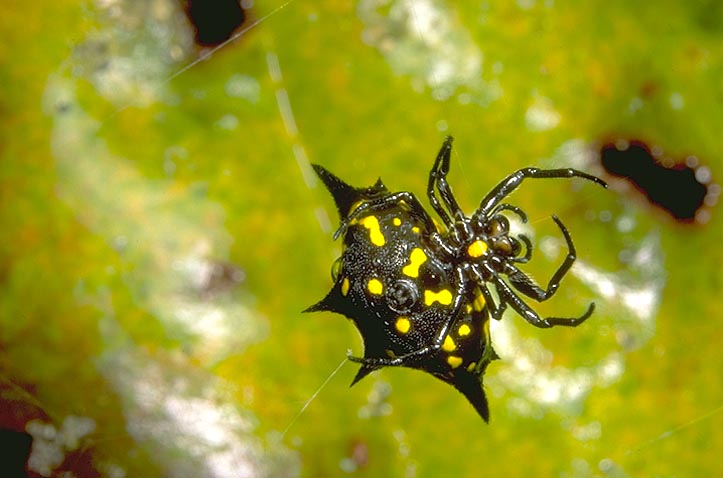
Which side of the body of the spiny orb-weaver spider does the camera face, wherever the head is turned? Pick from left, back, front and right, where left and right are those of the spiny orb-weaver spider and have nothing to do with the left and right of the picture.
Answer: right
